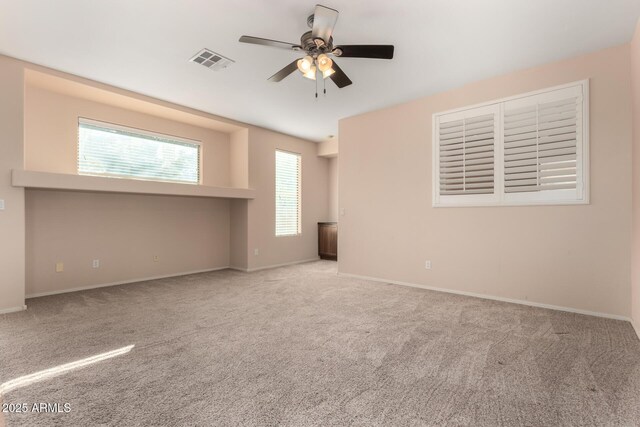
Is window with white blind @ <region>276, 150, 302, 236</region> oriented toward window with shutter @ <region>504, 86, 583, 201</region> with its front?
yes

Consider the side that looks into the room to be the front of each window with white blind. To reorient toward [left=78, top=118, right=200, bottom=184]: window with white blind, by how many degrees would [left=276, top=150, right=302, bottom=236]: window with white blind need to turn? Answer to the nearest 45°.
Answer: approximately 90° to its right

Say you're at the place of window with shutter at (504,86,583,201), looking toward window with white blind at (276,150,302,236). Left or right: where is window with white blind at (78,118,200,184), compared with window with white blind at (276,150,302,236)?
left

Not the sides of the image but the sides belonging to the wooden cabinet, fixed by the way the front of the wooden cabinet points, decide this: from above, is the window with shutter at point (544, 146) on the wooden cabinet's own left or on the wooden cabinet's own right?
on the wooden cabinet's own left

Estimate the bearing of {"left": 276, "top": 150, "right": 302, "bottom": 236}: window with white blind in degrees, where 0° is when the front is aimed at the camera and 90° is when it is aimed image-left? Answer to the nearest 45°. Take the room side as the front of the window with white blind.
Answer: approximately 315°

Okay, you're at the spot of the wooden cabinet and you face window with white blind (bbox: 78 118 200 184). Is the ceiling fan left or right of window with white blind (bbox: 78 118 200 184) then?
left
